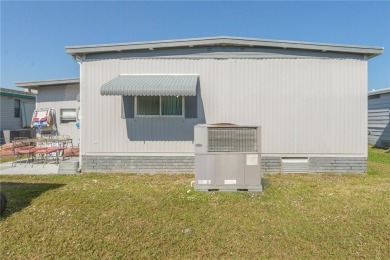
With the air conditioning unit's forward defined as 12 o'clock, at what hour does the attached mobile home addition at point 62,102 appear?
The attached mobile home addition is roughly at 4 o'clock from the air conditioning unit.

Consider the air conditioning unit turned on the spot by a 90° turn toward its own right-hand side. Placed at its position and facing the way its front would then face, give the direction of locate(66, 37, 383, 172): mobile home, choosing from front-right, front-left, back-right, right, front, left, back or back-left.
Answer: right

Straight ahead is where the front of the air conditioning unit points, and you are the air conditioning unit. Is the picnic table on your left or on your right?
on your right

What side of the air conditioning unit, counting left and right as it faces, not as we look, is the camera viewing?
front

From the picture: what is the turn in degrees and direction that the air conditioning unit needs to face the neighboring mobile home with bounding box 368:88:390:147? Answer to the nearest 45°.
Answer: approximately 135° to its left

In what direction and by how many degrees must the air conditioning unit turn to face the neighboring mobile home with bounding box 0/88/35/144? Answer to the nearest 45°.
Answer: approximately 135° to its right
